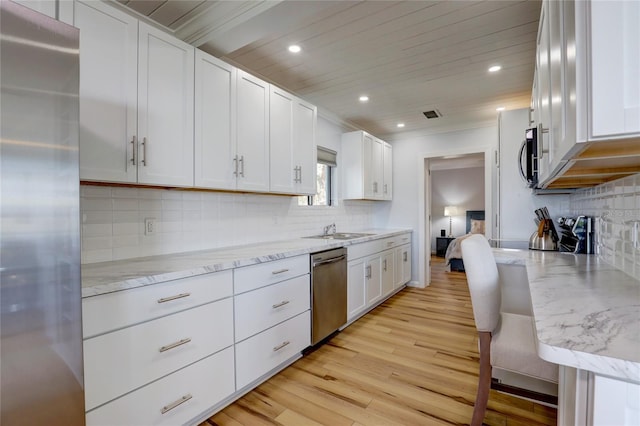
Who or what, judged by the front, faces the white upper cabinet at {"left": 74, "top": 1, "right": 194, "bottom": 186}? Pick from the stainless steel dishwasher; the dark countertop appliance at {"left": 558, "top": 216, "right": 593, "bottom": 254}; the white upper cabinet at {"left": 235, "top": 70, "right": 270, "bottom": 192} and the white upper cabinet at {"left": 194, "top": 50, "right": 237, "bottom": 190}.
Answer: the dark countertop appliance

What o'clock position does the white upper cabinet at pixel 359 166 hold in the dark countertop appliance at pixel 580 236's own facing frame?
The white upper cabinet is roughly at 2 o'clock from the dark countertop appliance.

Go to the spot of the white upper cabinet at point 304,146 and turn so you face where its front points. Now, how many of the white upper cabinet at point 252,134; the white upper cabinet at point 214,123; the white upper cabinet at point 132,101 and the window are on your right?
3

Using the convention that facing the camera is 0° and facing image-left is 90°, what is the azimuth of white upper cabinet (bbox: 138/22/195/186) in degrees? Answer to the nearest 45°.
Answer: approximately 315°

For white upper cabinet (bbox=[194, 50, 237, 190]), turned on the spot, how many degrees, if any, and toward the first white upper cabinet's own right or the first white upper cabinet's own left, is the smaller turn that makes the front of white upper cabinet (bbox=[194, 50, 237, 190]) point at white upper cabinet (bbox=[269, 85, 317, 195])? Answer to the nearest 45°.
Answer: approximately 90° to the first white upper cabinet's own left

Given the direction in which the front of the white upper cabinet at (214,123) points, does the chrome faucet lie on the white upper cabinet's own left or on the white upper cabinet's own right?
on the white upper cabinet's own left

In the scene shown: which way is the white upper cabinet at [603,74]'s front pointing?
to the viewer's left

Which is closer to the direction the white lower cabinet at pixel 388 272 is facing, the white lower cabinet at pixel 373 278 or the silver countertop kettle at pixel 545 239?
the silver countertop kettle

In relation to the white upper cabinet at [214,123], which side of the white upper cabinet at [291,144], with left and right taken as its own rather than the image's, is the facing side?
right

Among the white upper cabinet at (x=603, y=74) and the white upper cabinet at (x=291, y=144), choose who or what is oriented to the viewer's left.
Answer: the white upper cabinet at (x=603, y=74)

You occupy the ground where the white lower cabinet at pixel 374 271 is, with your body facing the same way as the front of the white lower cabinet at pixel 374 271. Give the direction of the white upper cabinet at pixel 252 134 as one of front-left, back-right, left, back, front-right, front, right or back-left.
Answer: right
